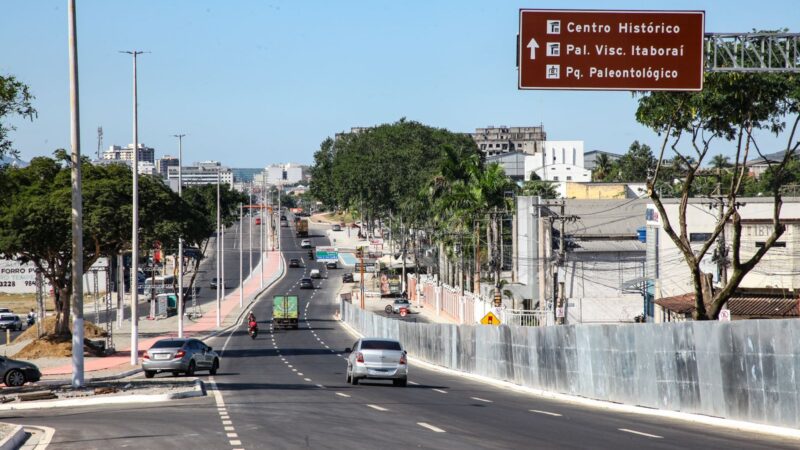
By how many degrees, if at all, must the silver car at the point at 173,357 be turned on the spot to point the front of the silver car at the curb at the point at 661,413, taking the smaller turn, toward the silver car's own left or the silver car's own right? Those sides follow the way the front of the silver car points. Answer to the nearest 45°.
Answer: approximately 90° to the silver car's own right

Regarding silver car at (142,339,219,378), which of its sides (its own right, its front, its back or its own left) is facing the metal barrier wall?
right

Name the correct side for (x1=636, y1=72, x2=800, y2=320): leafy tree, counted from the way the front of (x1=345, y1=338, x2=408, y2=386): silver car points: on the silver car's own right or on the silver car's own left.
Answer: on the silver car's own right

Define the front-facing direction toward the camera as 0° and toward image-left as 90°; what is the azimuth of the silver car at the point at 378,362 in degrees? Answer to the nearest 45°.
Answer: approximately 180°

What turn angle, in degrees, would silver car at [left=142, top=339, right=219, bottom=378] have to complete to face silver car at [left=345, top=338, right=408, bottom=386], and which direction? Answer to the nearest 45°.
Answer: approximately 90° to its right

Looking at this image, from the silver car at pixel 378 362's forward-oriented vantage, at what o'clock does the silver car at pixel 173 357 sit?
the silver car at pixel 173 357 is roughly at 10 o'clock from the silver car at pixel 378 362.

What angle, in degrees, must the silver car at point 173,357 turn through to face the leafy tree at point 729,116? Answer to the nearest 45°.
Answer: approximately 90° to its right

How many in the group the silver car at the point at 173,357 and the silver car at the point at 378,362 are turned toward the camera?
0

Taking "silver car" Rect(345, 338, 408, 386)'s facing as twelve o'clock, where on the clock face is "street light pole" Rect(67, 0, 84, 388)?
The street light pole is roughly at 8 o'clock from the silver car.
